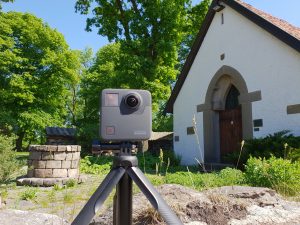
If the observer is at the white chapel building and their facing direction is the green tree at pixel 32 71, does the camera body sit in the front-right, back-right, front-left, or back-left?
back-left

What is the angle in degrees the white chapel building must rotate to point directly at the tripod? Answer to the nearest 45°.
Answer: approximately 45° to its left

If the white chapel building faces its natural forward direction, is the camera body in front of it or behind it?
in front

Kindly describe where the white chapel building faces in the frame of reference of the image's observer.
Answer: facing the viewer and to the left of the viewer

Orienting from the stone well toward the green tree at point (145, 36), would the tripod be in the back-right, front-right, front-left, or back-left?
back-right

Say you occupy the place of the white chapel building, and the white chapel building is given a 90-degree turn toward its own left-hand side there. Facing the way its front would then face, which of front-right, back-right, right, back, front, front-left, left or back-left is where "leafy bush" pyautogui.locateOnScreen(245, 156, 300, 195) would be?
front-right

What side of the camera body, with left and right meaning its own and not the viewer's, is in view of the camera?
front

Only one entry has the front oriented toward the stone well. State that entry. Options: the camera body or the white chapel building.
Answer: the white chapel building

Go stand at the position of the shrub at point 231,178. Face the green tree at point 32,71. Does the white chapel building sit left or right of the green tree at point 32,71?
right

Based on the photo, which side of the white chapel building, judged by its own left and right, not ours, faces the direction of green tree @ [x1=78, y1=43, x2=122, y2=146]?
right

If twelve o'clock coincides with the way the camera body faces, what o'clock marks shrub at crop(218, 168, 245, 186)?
The shrub is roughly at 7 o'clock from the camera body.

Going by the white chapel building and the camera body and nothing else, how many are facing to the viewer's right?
0

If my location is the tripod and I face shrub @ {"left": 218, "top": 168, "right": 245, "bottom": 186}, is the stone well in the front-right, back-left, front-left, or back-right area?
front-left

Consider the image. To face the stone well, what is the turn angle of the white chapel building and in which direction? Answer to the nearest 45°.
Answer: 0° — it already faces it

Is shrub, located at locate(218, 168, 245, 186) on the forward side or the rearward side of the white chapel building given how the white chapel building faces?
on the forward side

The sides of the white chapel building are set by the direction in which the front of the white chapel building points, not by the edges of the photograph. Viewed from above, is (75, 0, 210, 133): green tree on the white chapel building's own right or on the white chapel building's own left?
on the white chapel building's own right
